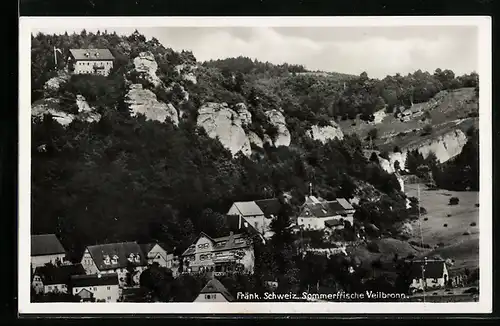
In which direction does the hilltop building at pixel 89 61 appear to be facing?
toward the camera
